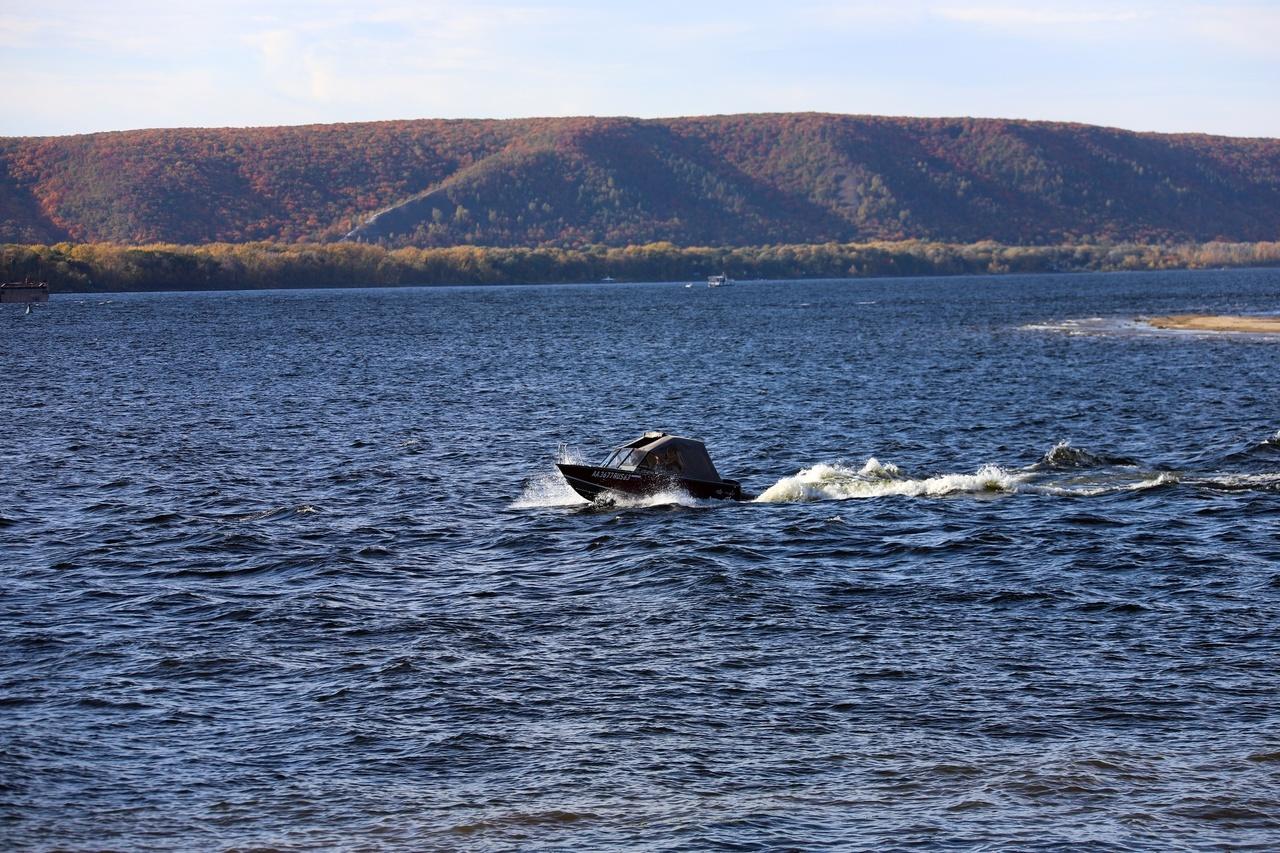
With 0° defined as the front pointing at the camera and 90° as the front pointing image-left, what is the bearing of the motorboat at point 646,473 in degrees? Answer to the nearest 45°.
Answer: approximately 90°
